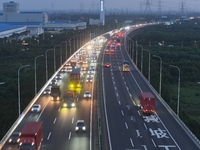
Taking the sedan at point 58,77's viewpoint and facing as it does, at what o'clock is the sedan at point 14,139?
the sedan at point 14,139 is roughly at 12 o'clock from the sedan at point 58,77.

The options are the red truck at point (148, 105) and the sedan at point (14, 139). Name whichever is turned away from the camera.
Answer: the red truck

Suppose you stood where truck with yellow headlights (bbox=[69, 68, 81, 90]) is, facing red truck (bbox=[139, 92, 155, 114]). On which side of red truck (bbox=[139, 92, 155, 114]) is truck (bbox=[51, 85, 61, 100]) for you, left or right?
right

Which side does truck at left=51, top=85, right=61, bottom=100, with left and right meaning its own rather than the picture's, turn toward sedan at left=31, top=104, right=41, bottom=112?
front

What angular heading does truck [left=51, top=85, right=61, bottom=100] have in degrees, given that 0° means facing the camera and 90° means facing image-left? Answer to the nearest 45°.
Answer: approximately 0°

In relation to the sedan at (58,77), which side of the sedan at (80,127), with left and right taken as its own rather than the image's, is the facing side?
back

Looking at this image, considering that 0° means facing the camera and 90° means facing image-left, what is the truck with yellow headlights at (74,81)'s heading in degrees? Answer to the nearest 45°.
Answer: approximately 0°

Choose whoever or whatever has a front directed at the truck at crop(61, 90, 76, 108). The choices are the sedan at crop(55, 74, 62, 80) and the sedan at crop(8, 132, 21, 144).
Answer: the sedan at crop(55, 74, 62, 80)

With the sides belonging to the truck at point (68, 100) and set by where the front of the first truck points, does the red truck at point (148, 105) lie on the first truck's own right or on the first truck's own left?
on the first truck's own left

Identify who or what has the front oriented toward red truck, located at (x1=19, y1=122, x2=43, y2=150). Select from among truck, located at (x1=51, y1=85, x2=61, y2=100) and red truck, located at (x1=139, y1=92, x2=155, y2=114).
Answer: the truck, located at (x1=51, y1=85, x2=61, y2=100)

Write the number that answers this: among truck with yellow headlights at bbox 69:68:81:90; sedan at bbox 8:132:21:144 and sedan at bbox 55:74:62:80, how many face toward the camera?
3

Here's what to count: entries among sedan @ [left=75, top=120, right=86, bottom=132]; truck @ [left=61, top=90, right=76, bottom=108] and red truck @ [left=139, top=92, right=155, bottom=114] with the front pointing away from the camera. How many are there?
1

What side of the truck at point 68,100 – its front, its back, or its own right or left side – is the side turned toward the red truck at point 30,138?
front

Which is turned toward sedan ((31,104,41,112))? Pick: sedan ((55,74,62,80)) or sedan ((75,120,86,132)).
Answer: sedan ((55,74,62,80))

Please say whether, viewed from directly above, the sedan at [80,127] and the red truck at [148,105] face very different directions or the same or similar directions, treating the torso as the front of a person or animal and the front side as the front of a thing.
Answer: very different directions

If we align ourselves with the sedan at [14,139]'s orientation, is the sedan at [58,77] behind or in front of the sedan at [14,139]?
behind

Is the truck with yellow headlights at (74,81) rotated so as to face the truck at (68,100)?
yes

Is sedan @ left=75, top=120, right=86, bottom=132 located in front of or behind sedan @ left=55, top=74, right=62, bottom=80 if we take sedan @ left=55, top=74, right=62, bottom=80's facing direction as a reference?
in front

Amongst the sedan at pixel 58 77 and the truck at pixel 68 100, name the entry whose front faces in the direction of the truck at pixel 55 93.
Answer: the sedan

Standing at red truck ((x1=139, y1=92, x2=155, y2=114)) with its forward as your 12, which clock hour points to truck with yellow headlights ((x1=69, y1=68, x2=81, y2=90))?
The truck with yellow headlights is roughly at 11 o'clock from the red truck.
